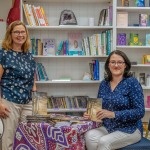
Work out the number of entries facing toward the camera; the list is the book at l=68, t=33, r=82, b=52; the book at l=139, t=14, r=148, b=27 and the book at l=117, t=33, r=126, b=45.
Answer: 3

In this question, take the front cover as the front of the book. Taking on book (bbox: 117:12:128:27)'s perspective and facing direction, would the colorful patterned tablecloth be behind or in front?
in front

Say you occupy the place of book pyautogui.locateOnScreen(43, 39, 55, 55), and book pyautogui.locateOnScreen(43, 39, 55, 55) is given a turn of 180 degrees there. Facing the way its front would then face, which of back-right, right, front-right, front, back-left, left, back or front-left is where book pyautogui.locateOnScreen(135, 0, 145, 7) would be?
right

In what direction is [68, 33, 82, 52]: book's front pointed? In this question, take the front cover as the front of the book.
toward the camera

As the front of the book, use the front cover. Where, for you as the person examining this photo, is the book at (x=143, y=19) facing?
facing the viewer

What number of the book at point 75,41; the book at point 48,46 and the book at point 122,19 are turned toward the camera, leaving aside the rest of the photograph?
3

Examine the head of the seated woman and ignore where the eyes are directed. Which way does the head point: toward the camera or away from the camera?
toward the camera

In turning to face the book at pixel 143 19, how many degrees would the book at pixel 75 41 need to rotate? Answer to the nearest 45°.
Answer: approximately 90° to its left

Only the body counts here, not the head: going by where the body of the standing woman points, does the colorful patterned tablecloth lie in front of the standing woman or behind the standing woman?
in front

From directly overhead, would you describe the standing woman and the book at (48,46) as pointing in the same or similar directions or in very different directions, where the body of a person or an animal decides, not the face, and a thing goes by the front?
same or similar directions

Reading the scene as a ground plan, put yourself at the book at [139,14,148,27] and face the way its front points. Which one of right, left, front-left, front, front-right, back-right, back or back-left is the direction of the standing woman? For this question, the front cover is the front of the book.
front-right

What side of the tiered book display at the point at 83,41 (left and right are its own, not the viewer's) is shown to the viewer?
front

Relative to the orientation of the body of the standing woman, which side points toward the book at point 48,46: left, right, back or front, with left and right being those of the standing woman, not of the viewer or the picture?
back
